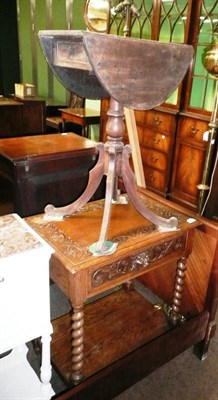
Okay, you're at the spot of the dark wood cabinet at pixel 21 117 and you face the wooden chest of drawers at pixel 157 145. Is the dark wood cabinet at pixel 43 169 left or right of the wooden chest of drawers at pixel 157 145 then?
right

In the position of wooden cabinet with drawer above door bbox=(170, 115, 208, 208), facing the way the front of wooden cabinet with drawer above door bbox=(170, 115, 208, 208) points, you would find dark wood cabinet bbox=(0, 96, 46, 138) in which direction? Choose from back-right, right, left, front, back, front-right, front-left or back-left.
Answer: front-right

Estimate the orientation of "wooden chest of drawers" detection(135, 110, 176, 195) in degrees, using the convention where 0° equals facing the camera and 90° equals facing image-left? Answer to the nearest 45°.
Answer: approximately 45°

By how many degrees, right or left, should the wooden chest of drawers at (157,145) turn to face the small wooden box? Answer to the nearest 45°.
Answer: approximately 45° to its right

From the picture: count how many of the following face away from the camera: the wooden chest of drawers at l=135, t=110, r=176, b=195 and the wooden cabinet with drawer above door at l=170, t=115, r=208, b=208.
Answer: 0

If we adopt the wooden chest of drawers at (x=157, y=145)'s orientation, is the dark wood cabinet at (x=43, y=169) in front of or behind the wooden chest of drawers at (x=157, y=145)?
in front

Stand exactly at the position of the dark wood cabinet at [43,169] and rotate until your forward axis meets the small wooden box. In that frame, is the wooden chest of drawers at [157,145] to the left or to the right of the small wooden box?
right

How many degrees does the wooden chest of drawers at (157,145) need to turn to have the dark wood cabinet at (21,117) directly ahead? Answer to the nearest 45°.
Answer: approximately 45° to its right

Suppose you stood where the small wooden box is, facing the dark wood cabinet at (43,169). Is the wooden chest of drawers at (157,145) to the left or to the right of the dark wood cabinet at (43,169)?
left

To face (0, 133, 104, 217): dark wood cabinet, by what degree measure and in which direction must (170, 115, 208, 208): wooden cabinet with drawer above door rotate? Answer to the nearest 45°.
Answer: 0° — it already faces it
